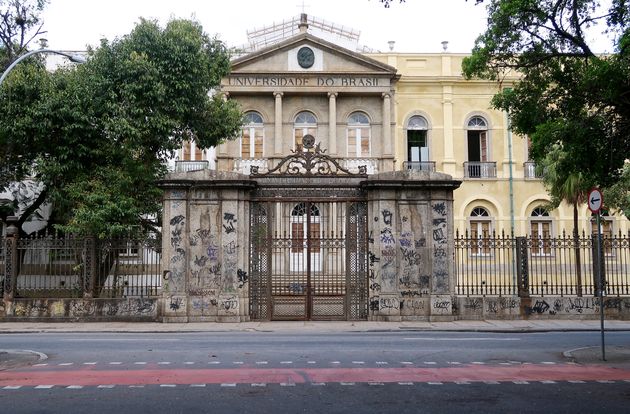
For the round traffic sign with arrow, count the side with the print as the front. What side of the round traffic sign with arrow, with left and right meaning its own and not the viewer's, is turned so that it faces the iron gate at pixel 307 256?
right

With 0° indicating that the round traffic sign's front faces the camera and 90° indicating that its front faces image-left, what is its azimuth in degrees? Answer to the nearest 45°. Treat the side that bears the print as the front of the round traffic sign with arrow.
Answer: approximately 45°

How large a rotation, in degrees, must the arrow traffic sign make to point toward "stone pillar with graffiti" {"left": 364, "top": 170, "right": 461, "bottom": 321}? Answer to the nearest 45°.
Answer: approximately 90° to its right

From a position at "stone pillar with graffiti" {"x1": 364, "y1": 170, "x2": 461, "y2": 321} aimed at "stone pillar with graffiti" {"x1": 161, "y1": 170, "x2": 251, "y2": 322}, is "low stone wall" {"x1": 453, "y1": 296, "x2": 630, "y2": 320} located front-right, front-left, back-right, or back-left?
back-right

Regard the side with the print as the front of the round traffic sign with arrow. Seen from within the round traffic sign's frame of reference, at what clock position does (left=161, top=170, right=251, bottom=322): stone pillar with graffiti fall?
The stone pillar with graffiti is roughly at 2 o'clock from the round traffic sign with arrow.

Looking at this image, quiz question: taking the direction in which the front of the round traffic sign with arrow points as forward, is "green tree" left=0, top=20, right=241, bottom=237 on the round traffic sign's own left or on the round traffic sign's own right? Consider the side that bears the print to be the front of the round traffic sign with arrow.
on the round traffic sign's own right

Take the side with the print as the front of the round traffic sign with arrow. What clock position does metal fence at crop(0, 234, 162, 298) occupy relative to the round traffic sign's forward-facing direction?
The metal fence is roughly at 2 o'clock from the round traffic sign with arrow.
